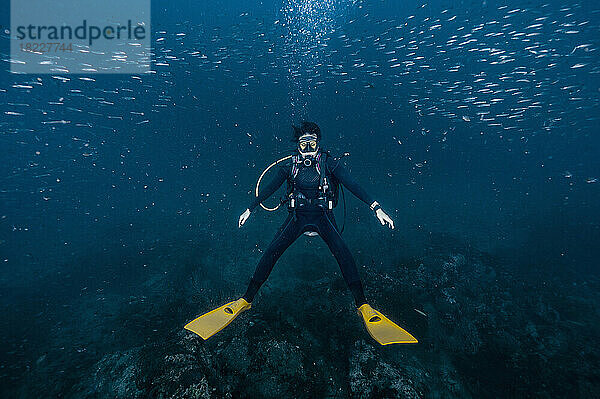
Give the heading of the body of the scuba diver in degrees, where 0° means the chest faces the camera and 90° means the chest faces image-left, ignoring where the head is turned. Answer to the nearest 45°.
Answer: approximately 0°
